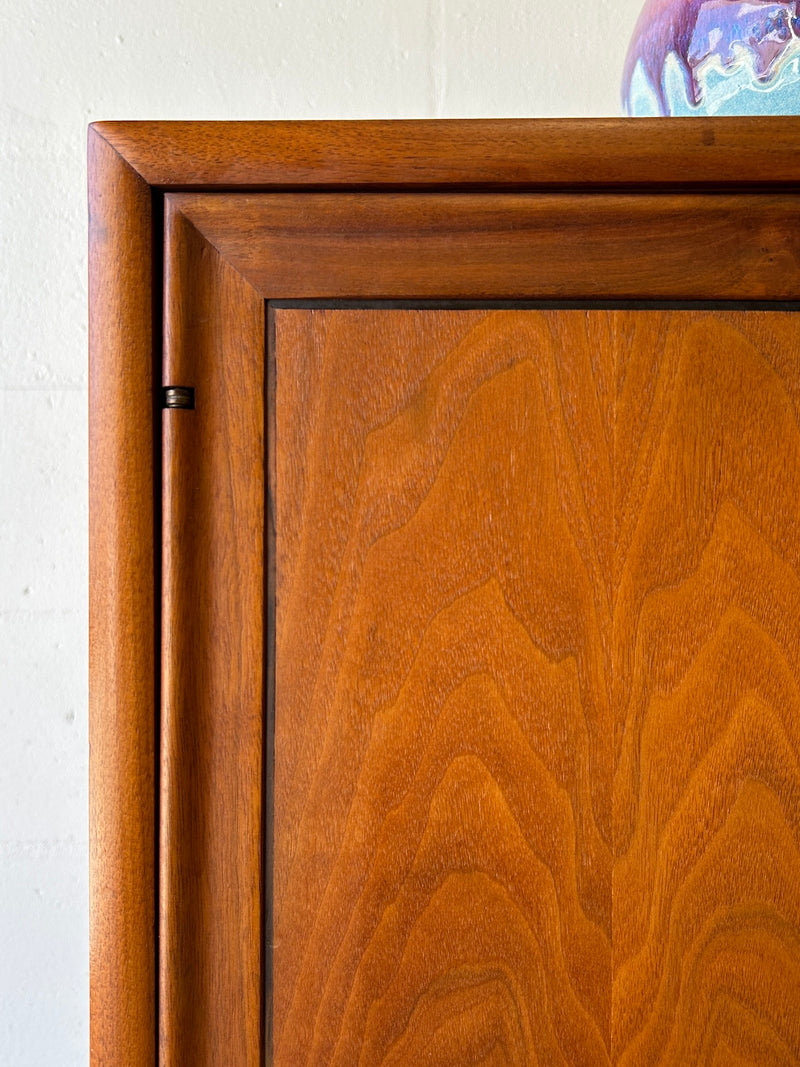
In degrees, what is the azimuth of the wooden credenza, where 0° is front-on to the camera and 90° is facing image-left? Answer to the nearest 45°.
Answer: approximately 0°
